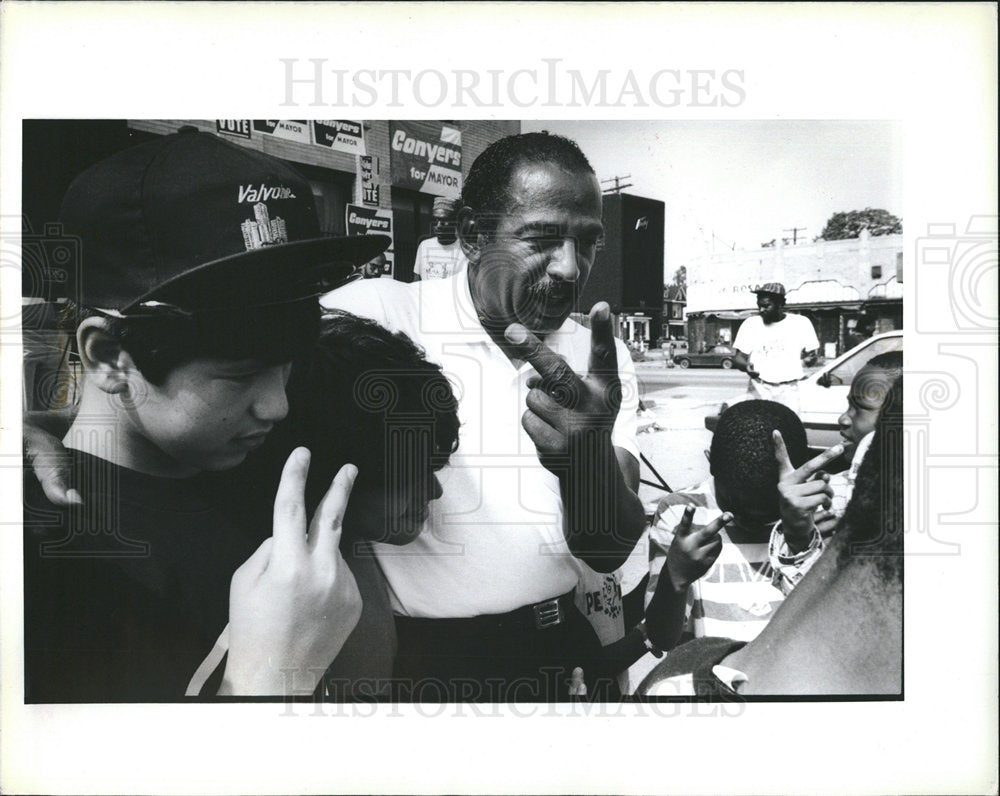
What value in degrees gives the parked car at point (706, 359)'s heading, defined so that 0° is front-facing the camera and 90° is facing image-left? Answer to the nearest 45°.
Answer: approximately 90°

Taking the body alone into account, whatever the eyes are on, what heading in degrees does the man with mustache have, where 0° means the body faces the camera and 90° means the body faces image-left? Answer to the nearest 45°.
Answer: approximately 315°

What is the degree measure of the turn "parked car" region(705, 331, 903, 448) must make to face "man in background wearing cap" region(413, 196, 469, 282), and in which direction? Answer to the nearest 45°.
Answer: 0° — it already faces them

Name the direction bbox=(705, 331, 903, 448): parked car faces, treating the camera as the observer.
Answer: facing to the left of the viewer

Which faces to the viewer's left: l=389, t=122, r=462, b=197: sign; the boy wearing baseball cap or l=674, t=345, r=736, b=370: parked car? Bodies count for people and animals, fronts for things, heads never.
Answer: the parked car

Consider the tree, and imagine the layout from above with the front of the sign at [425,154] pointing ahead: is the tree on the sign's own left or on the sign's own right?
on the sign's own left

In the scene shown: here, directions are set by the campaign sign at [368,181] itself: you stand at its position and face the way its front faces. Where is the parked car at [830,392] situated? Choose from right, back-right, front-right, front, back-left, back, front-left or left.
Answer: left

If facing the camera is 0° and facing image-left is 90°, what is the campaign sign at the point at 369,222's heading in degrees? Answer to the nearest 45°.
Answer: approximately 0°

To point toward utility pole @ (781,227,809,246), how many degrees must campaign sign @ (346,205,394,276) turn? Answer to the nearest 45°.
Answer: approximately 90° to its left
